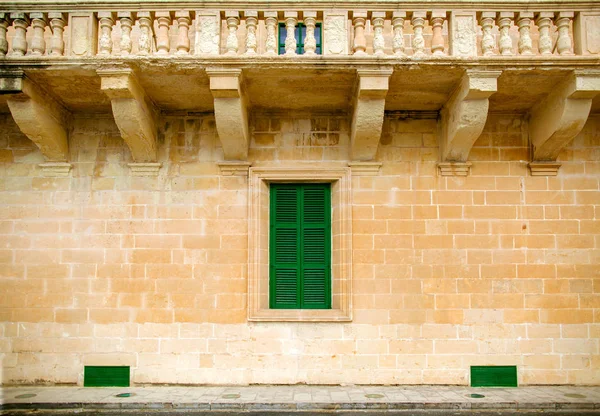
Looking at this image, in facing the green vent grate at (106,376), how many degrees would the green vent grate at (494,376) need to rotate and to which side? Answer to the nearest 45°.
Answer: approximately 90° to its right

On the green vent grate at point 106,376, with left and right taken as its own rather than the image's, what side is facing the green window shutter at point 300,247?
left

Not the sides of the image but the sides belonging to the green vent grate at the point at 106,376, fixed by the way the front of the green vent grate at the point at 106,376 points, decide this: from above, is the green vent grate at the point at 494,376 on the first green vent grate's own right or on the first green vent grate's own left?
on the first green vent grate's own left

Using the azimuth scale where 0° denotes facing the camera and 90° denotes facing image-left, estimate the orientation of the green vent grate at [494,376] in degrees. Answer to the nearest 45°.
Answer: approximately 0°

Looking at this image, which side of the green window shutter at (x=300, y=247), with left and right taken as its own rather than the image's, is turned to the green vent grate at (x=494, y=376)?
left

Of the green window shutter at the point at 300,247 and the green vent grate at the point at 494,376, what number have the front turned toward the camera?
2

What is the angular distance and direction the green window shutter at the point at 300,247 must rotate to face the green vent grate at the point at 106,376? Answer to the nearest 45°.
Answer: approximately 90° to its right

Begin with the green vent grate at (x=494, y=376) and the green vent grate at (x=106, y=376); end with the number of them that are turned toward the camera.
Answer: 2
